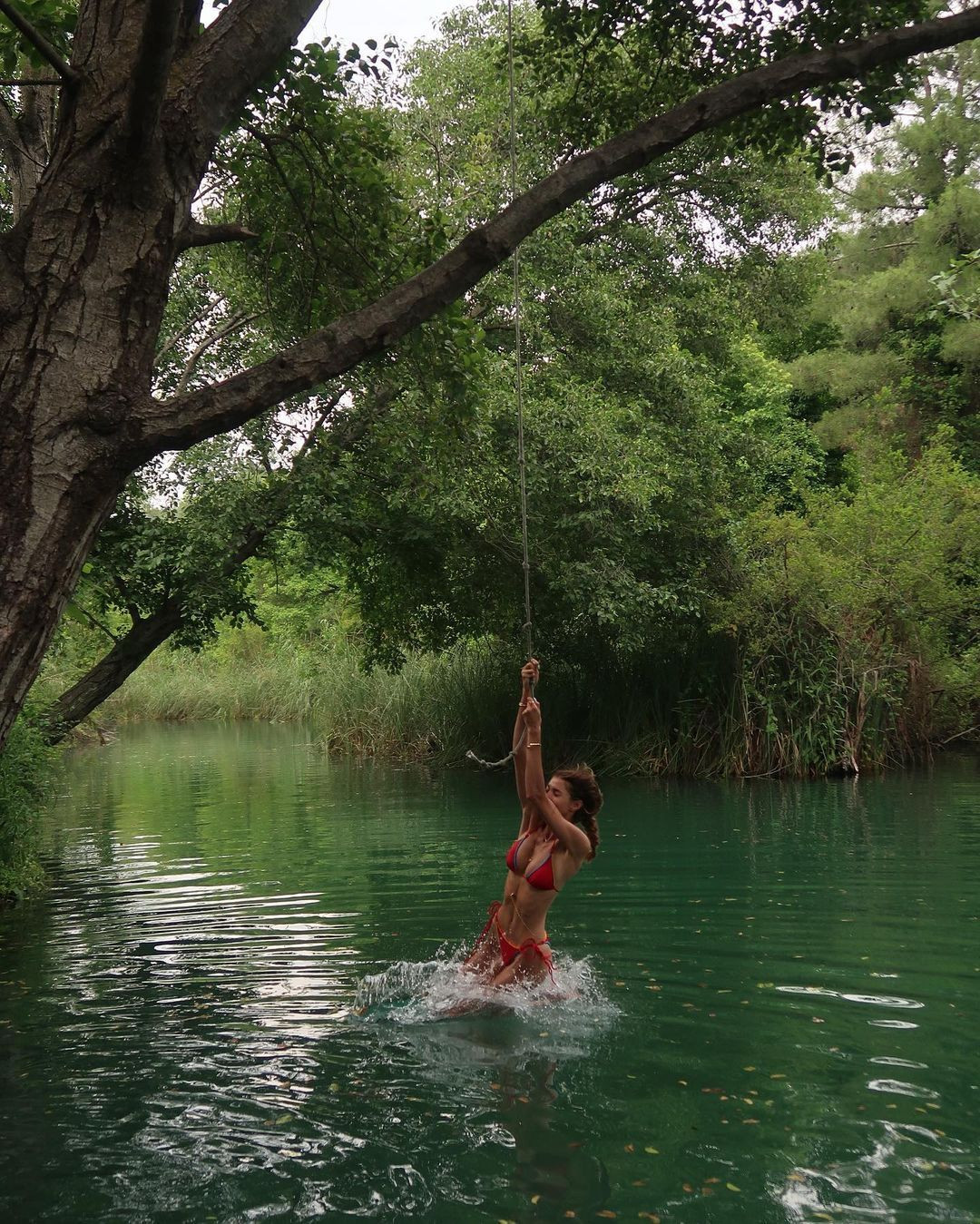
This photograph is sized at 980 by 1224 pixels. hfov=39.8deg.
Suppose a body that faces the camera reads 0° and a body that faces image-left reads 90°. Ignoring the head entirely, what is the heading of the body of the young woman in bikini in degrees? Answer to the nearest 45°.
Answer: approximately 45°
